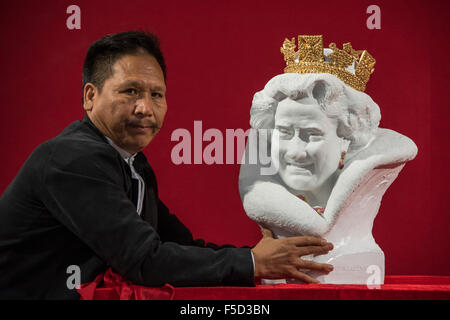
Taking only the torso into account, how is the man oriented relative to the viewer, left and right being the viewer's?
facing to the right of the viewer

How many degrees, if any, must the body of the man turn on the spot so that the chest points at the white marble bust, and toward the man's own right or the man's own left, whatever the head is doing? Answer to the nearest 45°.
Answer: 0° — they already face it
